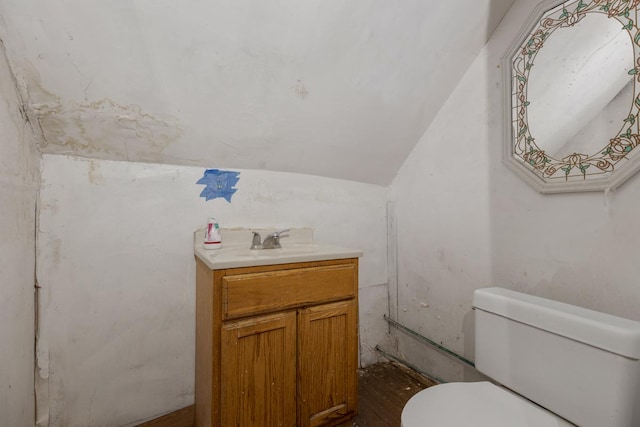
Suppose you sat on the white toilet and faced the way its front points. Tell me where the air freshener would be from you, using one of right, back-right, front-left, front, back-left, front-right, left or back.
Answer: front-right

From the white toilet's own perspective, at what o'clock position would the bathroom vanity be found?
The bathroom vanity is roughly at 1 o'clock from the white toilet.
